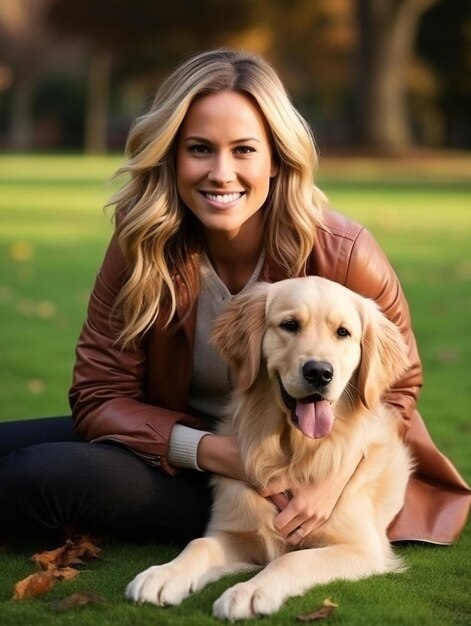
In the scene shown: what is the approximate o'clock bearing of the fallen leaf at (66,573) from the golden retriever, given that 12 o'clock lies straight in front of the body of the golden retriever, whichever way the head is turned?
The fallen leaf is roughly at 1 o'clock from the golden retriever.

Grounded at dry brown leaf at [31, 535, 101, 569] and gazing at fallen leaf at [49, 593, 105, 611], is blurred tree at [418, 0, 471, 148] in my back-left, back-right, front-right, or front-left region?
back-left

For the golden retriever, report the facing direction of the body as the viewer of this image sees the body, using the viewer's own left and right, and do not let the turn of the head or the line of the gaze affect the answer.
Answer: facing the viewer and to the left of the viewer

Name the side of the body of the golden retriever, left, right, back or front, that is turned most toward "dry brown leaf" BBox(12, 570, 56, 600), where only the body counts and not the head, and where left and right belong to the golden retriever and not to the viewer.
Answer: front

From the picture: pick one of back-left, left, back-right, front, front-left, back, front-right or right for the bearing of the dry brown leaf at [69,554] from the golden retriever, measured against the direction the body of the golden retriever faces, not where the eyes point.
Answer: front-right

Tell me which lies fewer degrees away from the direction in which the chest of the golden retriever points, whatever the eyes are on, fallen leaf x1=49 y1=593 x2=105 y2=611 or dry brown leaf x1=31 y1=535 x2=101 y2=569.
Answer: the fallen leaf

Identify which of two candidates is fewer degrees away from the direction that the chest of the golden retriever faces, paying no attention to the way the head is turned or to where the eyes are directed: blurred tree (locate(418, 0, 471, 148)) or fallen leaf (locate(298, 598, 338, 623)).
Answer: the fallen leaf

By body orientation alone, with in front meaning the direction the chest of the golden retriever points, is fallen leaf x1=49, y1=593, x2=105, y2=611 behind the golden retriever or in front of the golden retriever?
in front

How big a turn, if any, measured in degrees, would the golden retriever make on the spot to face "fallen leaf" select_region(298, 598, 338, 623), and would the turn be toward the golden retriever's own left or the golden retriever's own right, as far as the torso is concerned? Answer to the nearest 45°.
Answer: approximately 45° to the golden retriever's own left

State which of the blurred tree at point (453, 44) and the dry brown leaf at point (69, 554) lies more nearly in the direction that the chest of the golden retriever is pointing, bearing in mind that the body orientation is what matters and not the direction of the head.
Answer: the dry brown leaf

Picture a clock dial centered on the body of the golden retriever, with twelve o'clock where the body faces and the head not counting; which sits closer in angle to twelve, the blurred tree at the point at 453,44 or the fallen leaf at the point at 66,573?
the fallen leaf
